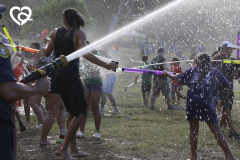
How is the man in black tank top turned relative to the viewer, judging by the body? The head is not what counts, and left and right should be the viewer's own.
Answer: facing away from the viewer and to the right of the viewer
